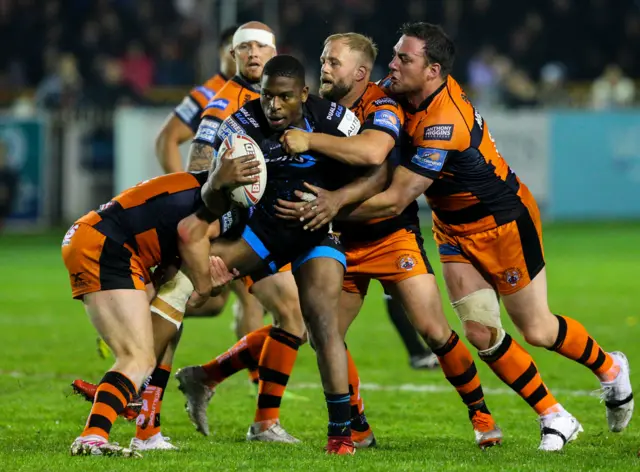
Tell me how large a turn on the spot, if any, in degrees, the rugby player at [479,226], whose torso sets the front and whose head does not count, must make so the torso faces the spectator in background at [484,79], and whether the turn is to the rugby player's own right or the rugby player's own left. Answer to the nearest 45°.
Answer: approximately 90° to the rugby player's own right

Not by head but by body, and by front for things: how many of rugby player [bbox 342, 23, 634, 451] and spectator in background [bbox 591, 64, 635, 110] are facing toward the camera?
1

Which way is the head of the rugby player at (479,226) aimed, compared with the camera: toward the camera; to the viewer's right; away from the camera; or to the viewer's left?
to the viewer's left

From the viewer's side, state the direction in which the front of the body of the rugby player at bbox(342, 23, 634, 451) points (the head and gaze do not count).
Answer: to the viewer's left

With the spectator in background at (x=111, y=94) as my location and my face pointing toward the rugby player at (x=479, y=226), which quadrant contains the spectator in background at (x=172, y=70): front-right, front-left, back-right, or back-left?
back-left

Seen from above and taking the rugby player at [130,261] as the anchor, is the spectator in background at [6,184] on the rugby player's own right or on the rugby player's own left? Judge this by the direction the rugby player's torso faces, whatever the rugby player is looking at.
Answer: on the rugby player's own left

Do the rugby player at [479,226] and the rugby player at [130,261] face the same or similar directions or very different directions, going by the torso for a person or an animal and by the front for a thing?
very different directions

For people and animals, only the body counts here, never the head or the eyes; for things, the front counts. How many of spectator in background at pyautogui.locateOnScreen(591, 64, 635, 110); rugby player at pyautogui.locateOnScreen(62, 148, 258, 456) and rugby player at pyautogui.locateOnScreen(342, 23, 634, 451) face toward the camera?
1

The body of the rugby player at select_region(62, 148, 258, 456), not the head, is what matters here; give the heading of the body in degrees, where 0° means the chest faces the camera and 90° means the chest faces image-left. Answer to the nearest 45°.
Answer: approximately 270°

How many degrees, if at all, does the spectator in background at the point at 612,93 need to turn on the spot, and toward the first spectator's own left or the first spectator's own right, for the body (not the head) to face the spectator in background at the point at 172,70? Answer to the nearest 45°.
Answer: approximately 90° to the first spectator's own right

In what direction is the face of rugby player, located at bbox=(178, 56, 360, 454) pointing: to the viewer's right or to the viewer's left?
to the viewer's left

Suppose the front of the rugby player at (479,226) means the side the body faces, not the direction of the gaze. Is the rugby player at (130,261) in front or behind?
in front
